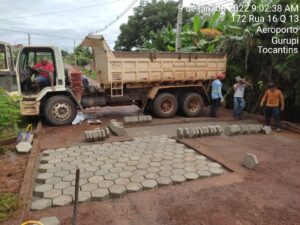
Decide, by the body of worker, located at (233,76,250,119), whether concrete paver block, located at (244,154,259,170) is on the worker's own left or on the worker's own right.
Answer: on the worker's own left

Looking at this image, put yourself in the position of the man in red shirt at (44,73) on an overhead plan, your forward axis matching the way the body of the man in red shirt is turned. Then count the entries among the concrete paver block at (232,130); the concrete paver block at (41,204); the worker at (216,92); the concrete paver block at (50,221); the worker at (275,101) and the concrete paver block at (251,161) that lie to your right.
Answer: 0

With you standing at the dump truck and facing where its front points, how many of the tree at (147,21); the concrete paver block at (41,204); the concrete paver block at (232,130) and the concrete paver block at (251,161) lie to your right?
1

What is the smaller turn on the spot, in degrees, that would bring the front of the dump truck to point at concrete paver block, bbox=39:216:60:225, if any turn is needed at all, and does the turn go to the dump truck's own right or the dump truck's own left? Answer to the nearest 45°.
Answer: approximately 90° to the dump truck's own left

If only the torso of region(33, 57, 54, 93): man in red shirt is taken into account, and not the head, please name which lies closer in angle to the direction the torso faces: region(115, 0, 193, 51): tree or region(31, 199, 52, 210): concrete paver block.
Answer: the concrete paver block

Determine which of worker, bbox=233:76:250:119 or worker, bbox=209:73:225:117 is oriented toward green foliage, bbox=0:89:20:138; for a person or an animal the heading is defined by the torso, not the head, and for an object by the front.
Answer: worker, bbox=233:76:250:119

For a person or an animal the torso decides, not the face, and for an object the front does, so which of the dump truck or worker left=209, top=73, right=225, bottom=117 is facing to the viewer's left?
the dump truck

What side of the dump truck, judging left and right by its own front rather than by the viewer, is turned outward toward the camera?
left

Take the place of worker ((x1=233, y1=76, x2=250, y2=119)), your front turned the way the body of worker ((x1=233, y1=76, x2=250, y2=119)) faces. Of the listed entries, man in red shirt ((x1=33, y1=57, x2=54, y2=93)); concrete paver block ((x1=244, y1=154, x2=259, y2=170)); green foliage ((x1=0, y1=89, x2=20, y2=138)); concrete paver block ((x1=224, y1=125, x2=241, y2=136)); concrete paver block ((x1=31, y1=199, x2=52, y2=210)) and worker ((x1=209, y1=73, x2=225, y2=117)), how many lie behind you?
0

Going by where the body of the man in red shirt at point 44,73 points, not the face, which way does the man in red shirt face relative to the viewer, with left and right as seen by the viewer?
facing the viewer and to the left of the viewer

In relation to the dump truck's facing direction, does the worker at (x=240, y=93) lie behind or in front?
behind

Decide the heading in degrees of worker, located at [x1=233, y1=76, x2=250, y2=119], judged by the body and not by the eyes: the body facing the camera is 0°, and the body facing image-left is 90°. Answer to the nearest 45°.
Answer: approximately 45°

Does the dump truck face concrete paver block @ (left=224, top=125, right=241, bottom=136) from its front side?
no

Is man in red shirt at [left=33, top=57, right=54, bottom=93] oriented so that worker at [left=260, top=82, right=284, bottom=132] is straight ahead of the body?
no

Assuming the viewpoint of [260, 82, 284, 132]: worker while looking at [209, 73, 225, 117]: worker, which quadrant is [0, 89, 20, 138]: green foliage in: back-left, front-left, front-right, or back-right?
front-left

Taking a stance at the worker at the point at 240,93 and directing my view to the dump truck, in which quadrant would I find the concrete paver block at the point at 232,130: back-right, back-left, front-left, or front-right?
front-left

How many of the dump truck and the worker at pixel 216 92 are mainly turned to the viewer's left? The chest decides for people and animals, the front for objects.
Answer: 1
